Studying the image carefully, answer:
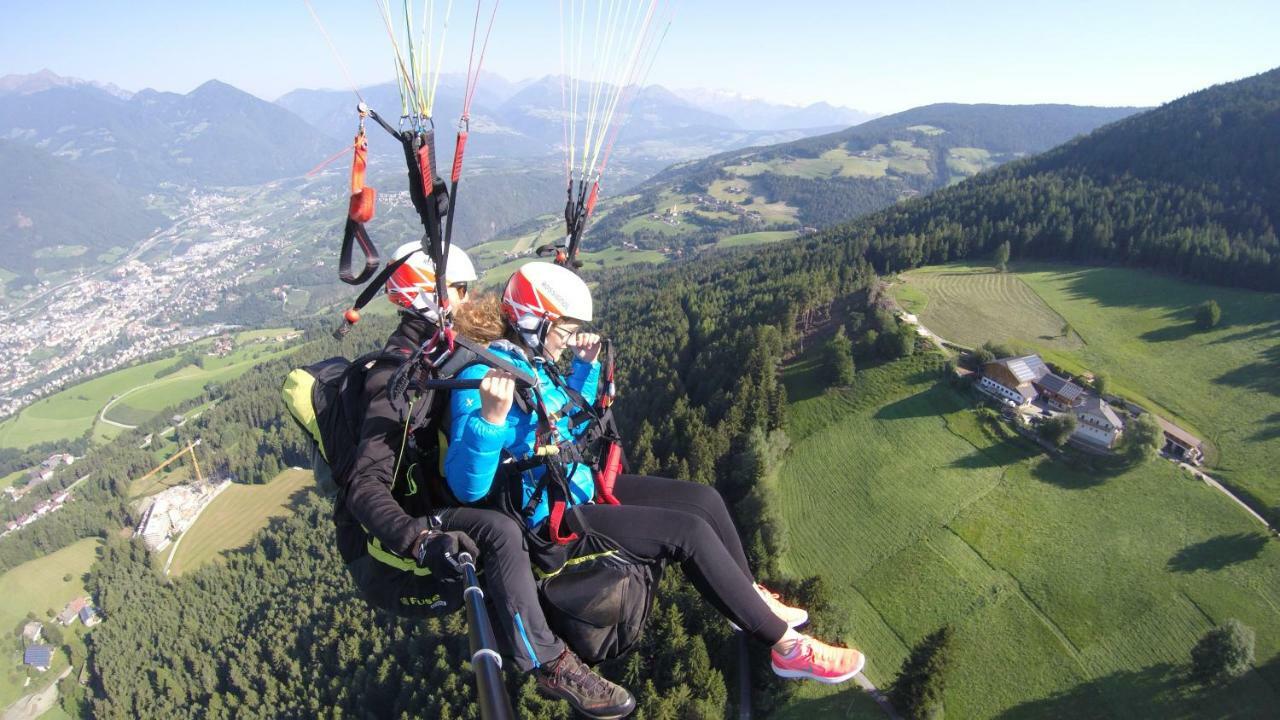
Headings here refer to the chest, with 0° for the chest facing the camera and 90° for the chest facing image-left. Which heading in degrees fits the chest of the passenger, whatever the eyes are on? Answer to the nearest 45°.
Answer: approximately 270°

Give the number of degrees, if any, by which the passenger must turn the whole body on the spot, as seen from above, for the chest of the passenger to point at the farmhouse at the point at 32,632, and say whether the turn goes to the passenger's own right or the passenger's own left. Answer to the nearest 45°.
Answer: approximately 135° to the passenger's own left

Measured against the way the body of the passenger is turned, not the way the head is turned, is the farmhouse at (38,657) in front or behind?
behind

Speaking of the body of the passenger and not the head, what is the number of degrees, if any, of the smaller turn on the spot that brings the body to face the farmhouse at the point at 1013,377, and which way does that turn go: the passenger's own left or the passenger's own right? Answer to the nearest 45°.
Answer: approximately 45° to the passenger's own left

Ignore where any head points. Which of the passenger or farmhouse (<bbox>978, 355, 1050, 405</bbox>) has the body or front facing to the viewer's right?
the passenger
